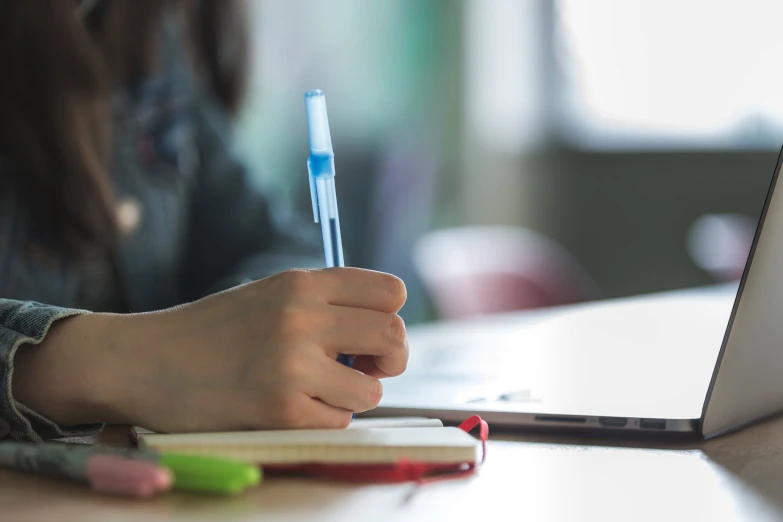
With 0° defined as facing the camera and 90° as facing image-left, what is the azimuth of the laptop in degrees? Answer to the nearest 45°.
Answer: approximately 135°

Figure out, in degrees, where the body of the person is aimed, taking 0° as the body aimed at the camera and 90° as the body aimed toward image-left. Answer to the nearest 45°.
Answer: approximately 315°

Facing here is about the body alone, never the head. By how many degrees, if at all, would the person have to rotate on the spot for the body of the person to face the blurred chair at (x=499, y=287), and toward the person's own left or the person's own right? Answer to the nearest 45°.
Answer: approximately 90° to the person's own left

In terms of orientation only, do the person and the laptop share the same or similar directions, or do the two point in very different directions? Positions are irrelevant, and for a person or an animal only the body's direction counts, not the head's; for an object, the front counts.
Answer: very different directions

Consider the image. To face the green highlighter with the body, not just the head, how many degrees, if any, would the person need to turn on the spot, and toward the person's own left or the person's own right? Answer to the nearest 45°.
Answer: approximately 45° to the person's own right

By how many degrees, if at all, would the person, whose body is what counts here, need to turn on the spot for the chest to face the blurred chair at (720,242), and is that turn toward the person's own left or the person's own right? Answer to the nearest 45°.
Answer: approximately 90° to the person's own left
